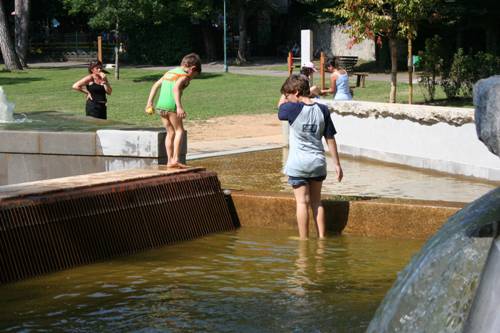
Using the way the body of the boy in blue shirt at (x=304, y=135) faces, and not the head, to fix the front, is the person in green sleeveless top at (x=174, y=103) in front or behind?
in front

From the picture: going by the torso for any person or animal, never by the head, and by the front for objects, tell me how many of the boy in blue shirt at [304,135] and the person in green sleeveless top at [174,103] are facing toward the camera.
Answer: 0

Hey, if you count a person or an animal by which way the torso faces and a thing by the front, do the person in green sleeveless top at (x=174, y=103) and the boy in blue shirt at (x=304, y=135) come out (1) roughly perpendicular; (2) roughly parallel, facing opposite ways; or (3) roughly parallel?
roughly perpendicular

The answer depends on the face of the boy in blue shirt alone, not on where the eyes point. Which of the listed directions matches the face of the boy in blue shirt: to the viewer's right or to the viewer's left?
to the viewer's left

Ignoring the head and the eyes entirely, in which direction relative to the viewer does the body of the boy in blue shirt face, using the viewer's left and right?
facing away from the viewer and to the left of the viewer

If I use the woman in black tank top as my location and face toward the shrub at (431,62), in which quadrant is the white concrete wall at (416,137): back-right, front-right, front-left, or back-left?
front-right
